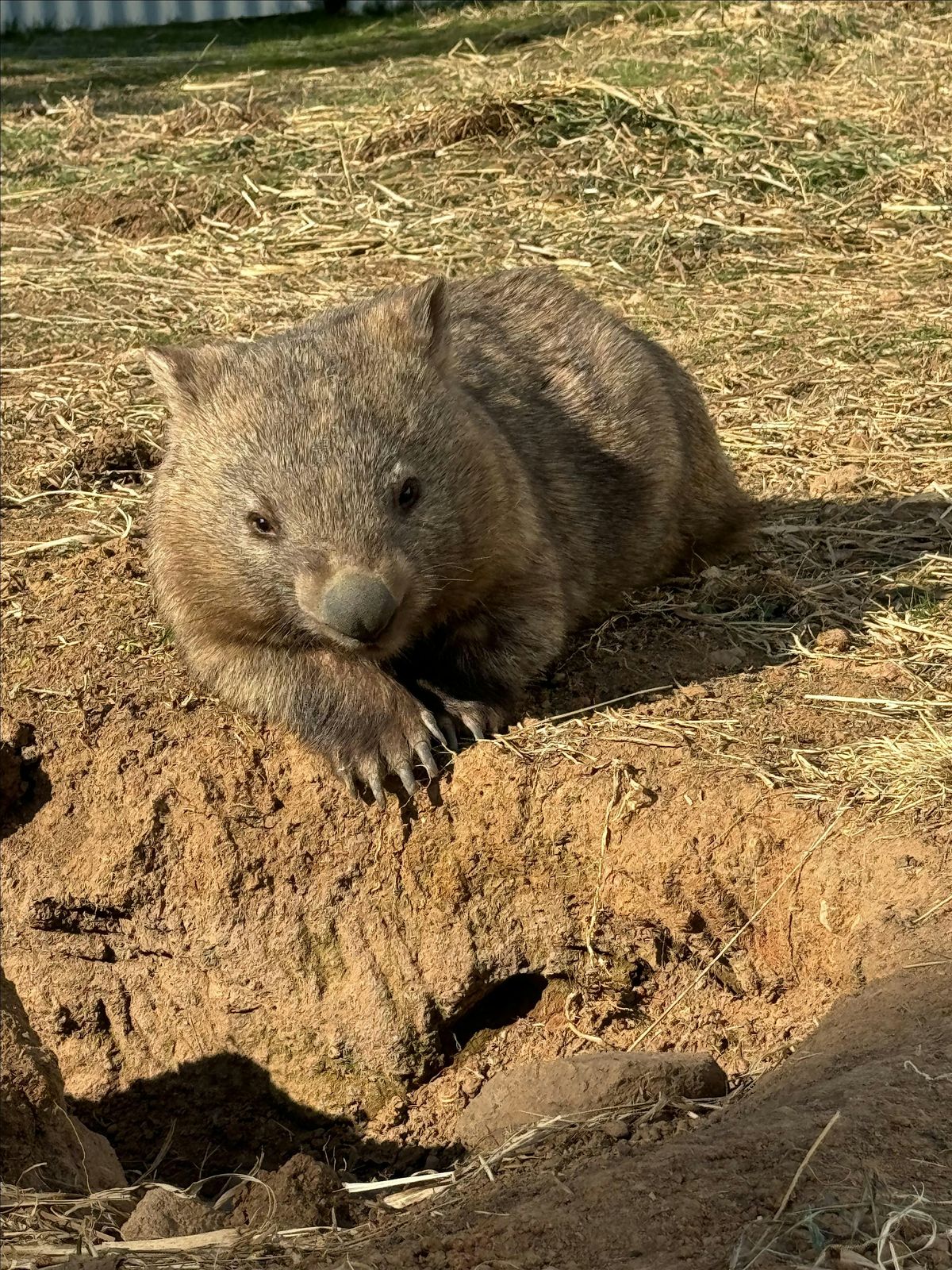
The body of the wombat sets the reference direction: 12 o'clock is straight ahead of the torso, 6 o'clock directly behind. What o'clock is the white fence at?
The white fence is roughly at 4 o'clock from the wombat.

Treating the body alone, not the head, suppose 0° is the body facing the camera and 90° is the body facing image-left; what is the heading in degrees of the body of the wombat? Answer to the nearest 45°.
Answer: approximately 45°

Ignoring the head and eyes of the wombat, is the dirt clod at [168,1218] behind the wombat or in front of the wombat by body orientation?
in front

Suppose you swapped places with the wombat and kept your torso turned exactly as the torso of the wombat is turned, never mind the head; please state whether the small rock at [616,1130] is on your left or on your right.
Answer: on your left

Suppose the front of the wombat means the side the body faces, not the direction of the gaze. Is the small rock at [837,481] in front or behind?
behind

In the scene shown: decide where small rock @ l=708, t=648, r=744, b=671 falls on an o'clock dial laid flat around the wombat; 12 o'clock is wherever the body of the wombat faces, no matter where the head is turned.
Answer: The small rock is roughly at 7 o'clock from the wombat.

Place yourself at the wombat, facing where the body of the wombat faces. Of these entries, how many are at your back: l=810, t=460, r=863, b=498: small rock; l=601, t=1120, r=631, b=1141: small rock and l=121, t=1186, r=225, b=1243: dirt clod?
1
